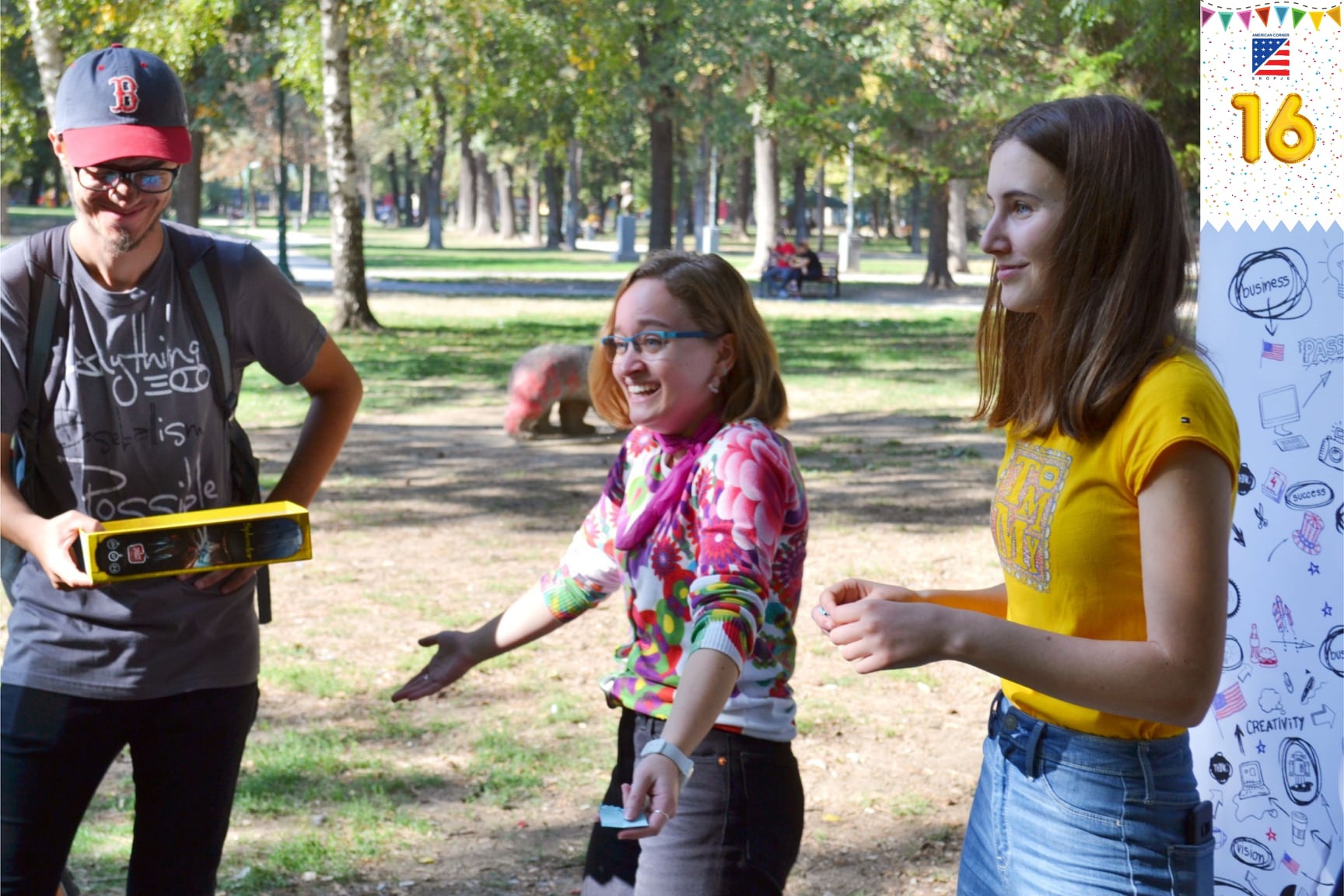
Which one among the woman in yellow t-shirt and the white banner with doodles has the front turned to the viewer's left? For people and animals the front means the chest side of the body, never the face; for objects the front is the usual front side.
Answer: the woman in yellow t-shirt

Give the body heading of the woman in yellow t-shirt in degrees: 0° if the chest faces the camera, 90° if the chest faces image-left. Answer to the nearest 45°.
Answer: approximately 90°

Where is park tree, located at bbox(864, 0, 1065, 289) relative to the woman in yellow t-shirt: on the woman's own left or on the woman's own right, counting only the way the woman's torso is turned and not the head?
on the woman's own right

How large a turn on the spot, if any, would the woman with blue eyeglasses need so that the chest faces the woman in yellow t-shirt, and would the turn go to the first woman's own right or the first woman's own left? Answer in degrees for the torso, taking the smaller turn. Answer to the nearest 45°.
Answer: approximately 90° to the first woman's own left

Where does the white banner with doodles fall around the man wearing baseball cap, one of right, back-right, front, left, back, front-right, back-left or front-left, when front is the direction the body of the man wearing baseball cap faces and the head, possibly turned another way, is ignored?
left

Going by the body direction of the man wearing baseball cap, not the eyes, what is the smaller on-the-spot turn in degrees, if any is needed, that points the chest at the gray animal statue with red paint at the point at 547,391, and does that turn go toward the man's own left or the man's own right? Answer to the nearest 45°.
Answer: approximately 180°

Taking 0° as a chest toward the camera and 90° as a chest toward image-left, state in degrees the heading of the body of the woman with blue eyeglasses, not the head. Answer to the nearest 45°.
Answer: approximately 45°

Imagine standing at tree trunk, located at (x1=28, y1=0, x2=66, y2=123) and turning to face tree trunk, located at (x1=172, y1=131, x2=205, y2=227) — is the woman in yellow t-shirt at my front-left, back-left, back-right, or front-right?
back-right

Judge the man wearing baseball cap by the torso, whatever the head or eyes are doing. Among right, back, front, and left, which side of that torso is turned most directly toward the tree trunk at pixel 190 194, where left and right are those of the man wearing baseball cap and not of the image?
back

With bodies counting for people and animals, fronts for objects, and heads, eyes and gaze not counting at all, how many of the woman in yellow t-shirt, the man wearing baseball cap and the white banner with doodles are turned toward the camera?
2
